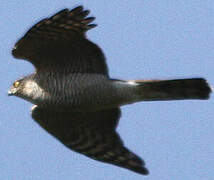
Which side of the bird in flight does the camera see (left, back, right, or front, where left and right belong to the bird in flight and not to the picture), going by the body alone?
left
